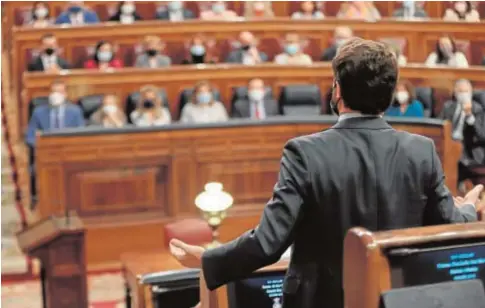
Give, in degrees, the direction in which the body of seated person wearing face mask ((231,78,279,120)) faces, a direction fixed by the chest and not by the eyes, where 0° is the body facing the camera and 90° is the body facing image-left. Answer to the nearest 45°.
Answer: approximately 0°

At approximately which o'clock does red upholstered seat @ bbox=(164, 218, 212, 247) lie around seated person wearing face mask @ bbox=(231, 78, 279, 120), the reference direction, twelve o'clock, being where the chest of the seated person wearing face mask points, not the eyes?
The red upholstered seat is roughly at 12 o'clock from the seated person wearing face mask.

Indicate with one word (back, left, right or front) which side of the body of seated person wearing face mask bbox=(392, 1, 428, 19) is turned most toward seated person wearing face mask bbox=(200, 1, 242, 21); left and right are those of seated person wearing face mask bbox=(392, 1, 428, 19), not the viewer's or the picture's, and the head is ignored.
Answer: right

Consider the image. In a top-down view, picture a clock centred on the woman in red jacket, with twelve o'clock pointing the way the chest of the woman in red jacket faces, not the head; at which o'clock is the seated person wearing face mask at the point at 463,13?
The seated person wearing face mask is roughly at 9 o'clock from the woman in red jacket.

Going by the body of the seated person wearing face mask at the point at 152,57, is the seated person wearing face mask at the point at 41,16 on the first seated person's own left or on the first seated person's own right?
on the first seated person's own right

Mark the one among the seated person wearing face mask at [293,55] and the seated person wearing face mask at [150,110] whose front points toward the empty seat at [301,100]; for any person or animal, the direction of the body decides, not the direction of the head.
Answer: the seated person wearing face mask at [293,55]

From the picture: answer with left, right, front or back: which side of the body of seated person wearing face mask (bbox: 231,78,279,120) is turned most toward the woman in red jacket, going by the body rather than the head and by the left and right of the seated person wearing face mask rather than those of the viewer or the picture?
right

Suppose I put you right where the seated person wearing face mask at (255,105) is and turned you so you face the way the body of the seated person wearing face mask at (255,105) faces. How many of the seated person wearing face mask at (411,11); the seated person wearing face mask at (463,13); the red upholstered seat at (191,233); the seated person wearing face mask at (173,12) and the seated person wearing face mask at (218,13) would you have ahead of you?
1

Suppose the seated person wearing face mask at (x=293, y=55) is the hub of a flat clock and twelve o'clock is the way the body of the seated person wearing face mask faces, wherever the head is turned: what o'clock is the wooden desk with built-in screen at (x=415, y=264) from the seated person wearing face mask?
The wooden desk with built-in screen is roughly at 12 o'clock from the seated person wearing face mask.

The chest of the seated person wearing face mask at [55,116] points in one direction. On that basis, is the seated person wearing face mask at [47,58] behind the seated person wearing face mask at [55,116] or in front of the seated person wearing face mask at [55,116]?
behind

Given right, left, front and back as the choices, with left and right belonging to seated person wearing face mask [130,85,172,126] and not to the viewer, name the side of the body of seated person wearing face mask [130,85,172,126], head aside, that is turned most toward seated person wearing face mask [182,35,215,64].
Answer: back
